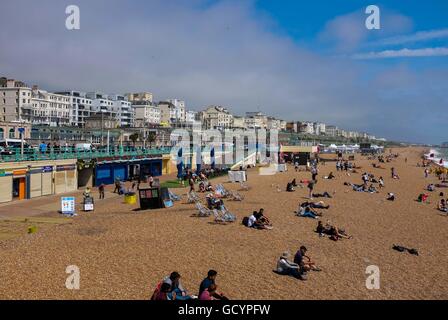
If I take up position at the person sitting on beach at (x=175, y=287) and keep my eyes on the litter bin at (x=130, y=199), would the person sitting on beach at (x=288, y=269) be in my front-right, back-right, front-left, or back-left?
front-right

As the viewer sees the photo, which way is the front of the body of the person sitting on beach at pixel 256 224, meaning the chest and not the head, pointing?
to the viewer's right

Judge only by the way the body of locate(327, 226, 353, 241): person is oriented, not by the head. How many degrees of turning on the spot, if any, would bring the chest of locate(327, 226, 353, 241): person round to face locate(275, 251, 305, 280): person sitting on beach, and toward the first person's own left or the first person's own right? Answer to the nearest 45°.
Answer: approximately 90° to the first person's own right

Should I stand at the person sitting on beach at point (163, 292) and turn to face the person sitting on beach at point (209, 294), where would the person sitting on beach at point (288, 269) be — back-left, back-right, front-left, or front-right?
front-left

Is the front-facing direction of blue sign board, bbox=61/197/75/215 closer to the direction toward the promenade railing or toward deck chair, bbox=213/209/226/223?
the deck chair

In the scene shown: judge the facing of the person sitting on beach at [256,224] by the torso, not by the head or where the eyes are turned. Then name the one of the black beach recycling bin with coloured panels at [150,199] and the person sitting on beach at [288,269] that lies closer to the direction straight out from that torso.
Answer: the person sitting on beach

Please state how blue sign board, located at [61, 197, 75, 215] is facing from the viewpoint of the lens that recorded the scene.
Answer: facing the viewer

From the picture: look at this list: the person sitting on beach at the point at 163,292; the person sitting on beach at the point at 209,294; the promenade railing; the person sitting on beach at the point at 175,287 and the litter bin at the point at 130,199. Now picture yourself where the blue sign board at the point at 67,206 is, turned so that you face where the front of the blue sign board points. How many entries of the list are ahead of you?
3

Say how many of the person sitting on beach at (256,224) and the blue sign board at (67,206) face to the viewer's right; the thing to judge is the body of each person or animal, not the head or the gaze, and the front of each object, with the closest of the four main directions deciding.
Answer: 1

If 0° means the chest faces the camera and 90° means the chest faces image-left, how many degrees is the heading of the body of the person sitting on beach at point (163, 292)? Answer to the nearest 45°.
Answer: approximately 270°

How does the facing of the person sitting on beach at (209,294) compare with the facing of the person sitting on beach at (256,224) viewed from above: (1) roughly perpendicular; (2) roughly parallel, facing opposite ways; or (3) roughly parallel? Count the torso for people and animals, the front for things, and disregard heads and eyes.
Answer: roughly parallel

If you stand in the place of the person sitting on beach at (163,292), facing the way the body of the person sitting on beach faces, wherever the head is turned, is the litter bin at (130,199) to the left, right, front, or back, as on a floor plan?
left
